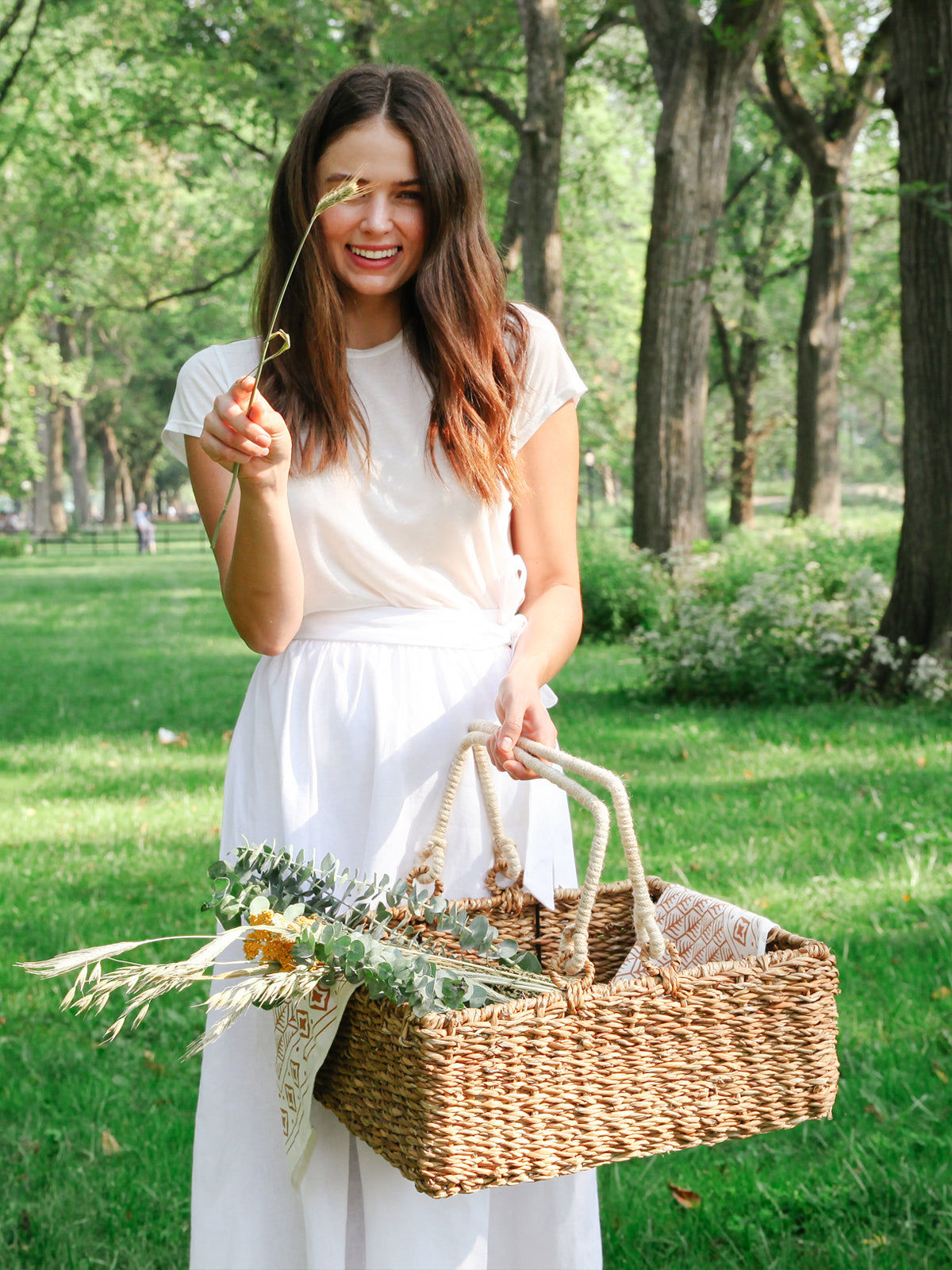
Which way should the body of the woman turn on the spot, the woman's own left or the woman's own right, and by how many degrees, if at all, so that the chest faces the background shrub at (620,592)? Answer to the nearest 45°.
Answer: approximately 180°

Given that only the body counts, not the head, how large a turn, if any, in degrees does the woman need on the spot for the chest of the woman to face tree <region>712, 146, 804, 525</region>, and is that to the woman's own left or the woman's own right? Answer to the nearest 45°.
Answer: approximately 180°

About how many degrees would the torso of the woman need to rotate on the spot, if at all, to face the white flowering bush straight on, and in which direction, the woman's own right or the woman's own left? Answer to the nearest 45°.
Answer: approximately 180°

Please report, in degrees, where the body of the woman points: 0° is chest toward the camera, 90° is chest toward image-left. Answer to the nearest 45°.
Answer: approximately 0°

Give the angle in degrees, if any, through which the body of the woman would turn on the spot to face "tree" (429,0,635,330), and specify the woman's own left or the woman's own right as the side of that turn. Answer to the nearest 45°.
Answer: approximately 180°

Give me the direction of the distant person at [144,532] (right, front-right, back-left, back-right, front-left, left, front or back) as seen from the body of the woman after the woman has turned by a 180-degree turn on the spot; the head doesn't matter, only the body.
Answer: front
